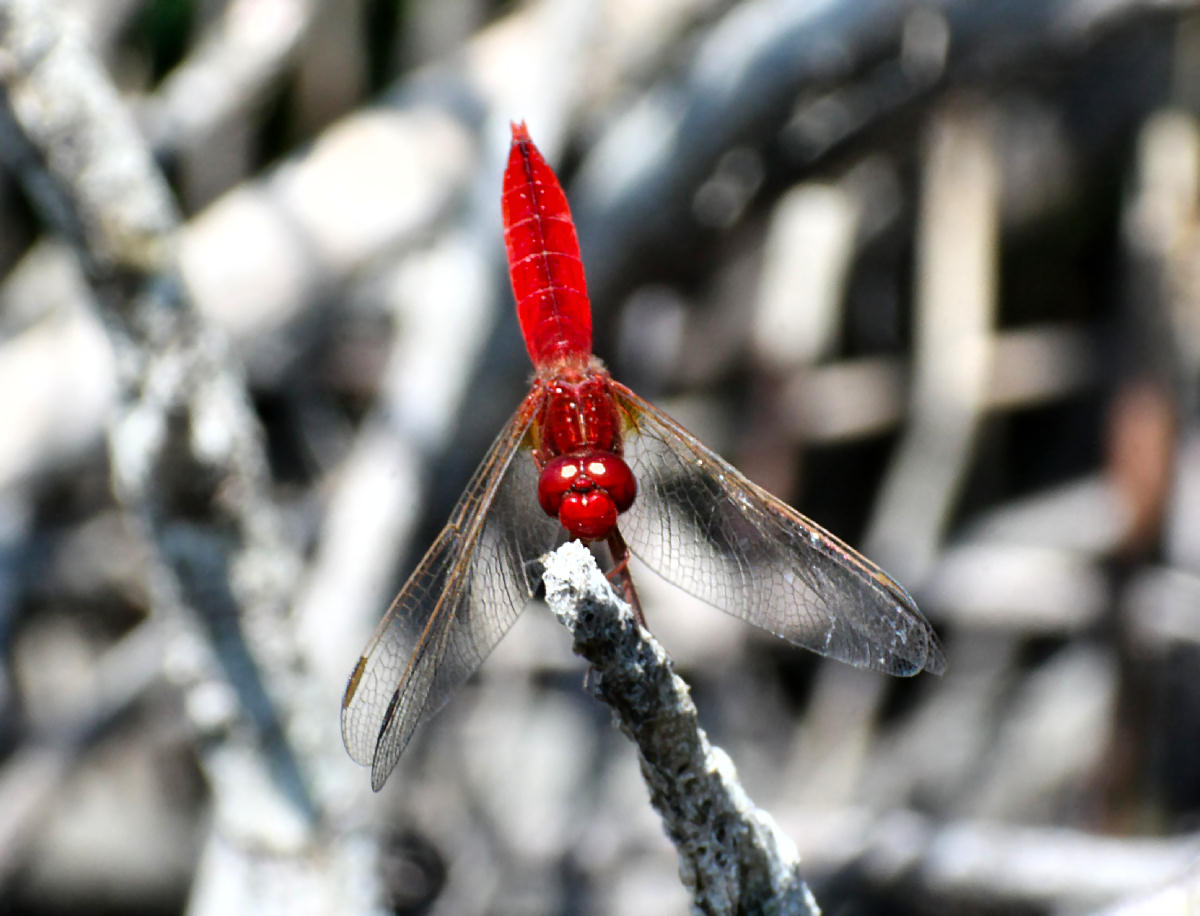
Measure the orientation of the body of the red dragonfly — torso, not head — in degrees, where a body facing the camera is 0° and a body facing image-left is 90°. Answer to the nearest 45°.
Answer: approximately 0°
